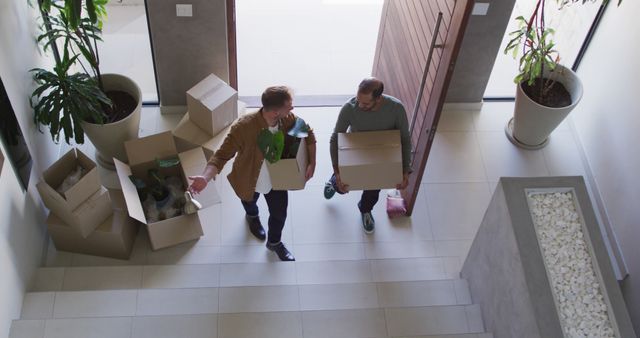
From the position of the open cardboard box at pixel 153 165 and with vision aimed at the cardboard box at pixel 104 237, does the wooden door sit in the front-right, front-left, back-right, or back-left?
back-left

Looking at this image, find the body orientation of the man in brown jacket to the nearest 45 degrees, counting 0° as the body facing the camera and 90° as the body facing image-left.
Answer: approximately 315°

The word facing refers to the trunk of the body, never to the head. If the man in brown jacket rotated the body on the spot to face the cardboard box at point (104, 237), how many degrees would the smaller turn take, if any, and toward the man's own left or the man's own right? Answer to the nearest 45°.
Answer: approximately 135° to the man's own right

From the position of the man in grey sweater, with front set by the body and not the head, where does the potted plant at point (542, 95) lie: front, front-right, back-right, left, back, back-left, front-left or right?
back-left

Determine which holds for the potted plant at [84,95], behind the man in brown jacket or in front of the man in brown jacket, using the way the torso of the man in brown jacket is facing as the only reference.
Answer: behind

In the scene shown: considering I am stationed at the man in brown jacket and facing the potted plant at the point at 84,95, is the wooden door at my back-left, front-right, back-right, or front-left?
back-right

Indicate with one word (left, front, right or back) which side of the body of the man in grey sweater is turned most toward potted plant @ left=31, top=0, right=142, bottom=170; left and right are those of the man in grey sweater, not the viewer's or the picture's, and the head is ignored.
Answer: right

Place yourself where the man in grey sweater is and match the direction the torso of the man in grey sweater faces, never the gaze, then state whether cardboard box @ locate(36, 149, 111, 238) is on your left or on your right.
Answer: on your right

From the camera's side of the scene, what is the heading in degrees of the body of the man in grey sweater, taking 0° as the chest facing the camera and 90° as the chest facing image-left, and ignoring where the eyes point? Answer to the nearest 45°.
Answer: approximately 0°
